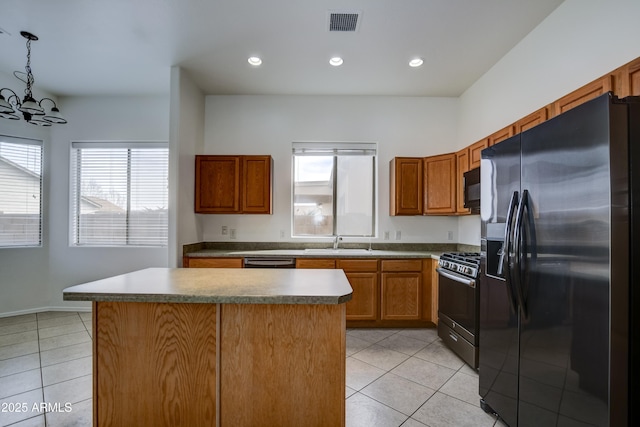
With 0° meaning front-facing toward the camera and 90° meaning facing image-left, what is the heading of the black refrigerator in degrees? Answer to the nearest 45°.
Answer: approximately 45°

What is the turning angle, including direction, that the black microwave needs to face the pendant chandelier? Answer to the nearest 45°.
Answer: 0° — it already faces it

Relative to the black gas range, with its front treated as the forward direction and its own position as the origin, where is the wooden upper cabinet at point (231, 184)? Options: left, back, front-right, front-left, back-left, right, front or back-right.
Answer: front-right

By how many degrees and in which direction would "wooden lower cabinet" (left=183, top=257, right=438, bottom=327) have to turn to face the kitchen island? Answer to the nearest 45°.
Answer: approximately 45° to its right

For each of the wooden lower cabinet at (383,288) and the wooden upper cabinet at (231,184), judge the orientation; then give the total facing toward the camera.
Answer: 2

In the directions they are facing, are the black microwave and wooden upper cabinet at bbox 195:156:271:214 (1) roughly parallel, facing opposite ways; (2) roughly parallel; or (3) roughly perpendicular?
roughly perpendicular

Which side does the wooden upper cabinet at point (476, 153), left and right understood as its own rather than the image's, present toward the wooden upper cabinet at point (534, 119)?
left

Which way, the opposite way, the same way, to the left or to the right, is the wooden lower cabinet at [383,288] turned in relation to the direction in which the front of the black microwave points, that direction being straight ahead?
to the left

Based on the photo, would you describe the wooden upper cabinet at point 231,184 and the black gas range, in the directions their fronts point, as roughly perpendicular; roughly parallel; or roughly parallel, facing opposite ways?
roughly perpendicular
